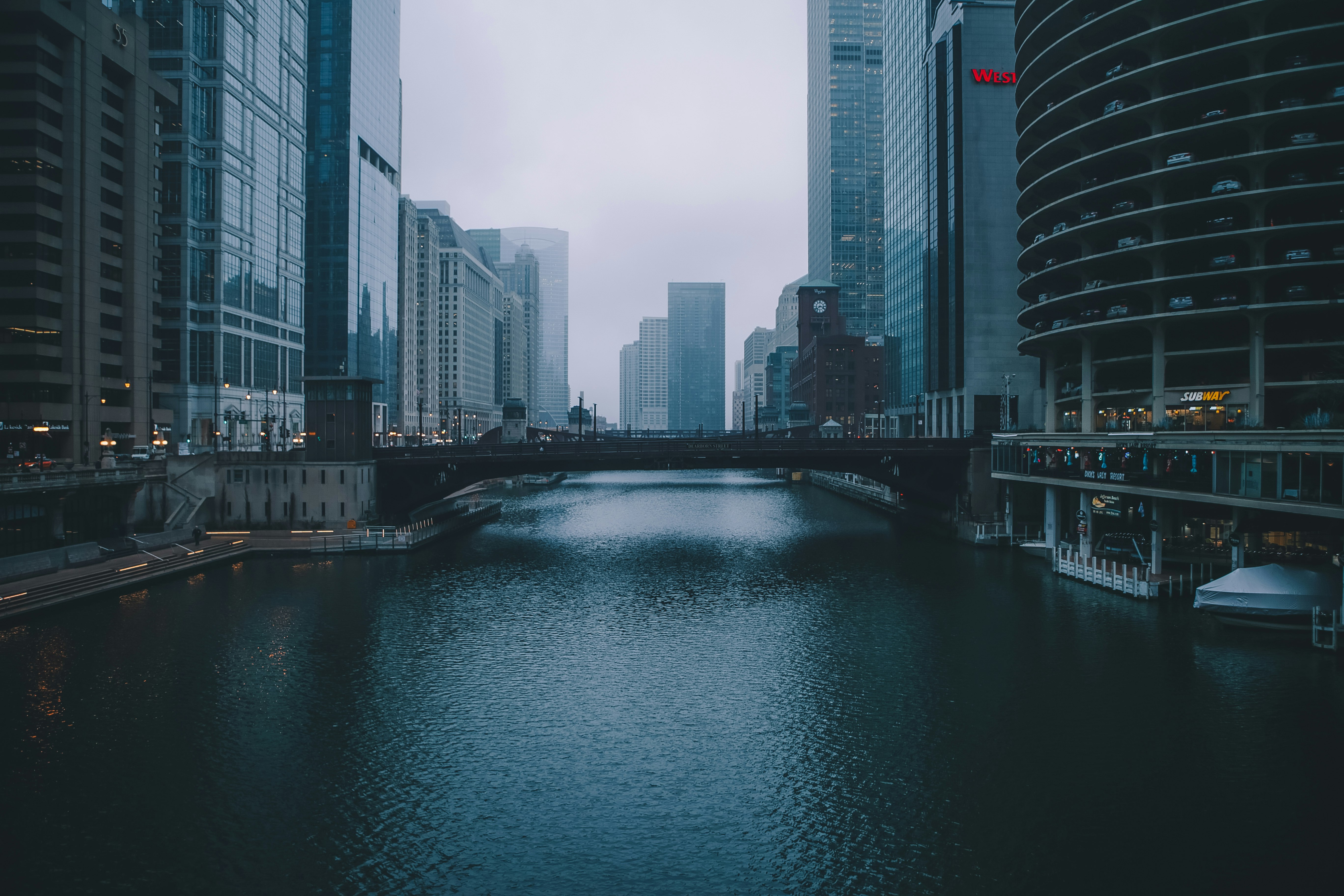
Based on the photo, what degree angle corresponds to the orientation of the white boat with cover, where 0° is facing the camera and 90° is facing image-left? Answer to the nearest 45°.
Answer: approximately 90°
